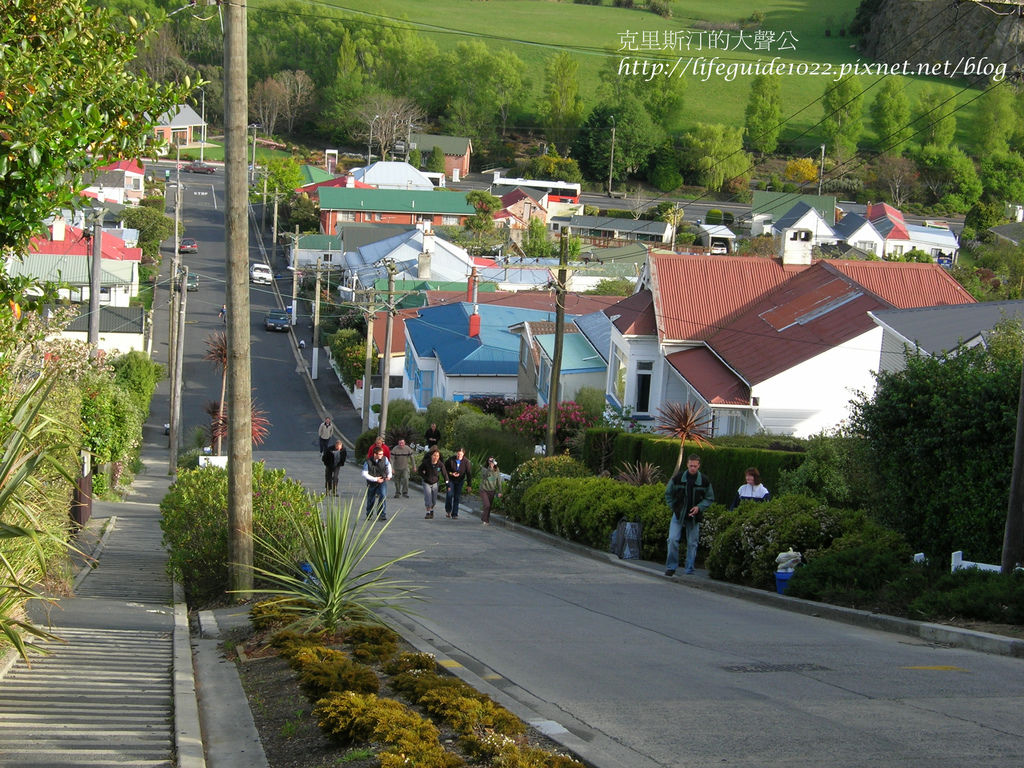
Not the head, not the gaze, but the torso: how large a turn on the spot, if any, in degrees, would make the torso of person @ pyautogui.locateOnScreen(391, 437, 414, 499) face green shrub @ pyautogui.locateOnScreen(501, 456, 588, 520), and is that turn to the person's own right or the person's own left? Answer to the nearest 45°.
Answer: approximately 45° to the person's own left

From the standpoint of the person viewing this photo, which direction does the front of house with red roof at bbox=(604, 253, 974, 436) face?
facing to the left of the viewer

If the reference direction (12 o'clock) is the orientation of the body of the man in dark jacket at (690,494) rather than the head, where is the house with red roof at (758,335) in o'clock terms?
The house with red roof is roughly at 6 o'clock from the man in dark jacket.

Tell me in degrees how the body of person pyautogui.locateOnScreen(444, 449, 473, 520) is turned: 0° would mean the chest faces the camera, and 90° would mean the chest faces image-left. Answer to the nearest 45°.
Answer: approximately 0°

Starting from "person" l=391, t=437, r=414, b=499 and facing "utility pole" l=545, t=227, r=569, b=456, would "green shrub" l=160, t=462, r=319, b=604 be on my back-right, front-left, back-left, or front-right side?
back-right

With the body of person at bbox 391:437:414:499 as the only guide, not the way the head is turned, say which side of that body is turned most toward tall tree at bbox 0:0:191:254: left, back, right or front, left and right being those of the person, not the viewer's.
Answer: front

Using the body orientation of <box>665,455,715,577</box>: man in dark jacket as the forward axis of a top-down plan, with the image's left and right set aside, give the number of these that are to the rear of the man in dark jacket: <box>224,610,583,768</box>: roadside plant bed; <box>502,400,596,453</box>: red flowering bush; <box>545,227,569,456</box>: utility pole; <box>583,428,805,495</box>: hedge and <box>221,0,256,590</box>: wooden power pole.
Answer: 3

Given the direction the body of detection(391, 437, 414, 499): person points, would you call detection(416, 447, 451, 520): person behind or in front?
in front

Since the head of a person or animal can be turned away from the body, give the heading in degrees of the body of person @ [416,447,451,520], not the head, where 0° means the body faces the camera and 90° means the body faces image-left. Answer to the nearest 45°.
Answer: approximately 0°

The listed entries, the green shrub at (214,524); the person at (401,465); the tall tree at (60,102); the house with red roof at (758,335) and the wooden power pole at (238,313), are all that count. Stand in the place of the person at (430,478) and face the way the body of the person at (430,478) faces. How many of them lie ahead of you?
3
